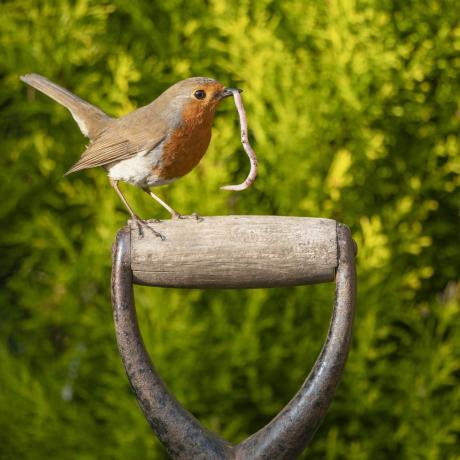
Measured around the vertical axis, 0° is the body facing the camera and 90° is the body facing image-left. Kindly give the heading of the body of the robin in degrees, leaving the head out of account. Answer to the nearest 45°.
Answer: approximately 270°
